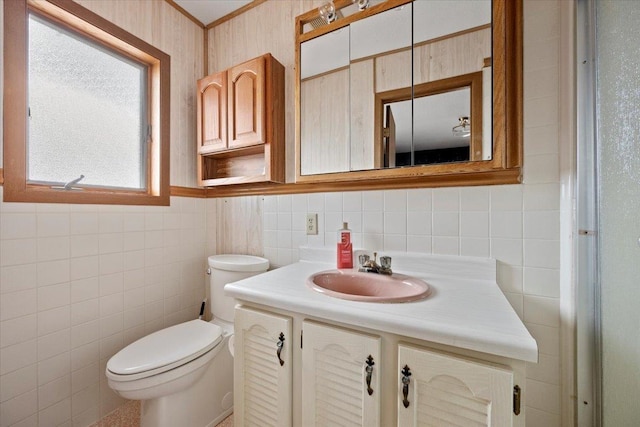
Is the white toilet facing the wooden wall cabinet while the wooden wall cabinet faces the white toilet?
no

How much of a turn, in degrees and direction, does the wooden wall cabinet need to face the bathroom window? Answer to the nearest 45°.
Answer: approximately 45° to its right

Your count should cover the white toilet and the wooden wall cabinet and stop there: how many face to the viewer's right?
0

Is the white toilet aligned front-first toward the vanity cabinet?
no

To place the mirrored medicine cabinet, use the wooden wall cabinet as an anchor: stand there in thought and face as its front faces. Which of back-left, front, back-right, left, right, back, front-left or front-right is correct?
left

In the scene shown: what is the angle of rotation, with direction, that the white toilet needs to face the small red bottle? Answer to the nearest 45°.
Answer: approximately 90° to its left

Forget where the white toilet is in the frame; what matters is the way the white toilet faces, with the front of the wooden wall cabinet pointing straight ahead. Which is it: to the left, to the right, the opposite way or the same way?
the same way

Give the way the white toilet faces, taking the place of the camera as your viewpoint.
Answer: facing the viewer and to the left of the viewer
